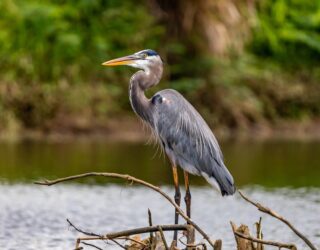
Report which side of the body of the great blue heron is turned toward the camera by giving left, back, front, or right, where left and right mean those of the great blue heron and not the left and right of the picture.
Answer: left

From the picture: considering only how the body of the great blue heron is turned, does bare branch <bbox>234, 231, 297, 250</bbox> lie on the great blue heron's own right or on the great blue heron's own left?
on the great blue heron's own left
